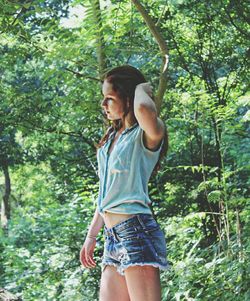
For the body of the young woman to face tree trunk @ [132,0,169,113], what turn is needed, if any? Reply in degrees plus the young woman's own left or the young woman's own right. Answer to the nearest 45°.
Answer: approximately 135° to the young woman's own right

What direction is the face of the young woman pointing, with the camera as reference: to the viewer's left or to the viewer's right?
to the viewer's left

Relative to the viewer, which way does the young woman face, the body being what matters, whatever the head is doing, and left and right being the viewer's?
facing the viewer and to the left of the viewer
